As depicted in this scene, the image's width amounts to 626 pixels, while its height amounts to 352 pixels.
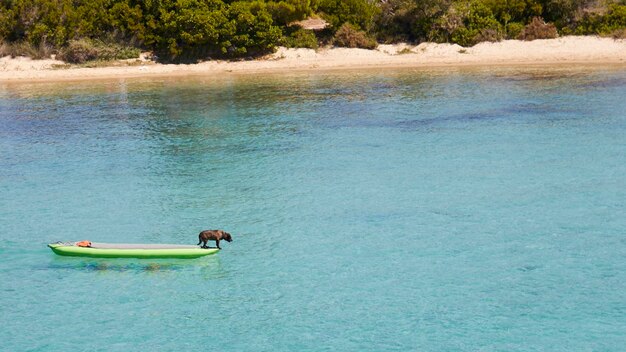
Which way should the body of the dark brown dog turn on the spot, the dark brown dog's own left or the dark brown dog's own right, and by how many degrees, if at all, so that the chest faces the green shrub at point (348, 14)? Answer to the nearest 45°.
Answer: approximately 90° to the dark brown dog's own left

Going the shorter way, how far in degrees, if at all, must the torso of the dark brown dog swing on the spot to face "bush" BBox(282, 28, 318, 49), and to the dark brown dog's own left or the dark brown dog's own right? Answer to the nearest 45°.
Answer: approximately 90° to the dark brown dog's own left

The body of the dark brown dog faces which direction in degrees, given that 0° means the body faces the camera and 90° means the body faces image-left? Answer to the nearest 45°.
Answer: approximately 270°

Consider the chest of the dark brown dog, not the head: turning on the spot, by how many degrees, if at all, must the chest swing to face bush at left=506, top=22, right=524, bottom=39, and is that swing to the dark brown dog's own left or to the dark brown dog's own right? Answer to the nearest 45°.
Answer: approximately 45° to the dark brown dog's own left

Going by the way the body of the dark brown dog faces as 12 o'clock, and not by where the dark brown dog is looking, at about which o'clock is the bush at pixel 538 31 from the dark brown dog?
The bush is roughly at 10 o'clock from the dark brown dog.

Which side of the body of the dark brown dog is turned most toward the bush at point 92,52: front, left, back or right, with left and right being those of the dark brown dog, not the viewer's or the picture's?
left

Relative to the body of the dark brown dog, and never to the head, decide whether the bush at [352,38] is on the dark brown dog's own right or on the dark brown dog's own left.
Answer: on the dark brown dog's own left

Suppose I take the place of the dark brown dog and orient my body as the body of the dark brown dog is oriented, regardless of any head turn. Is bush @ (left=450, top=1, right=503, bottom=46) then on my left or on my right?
on my left
